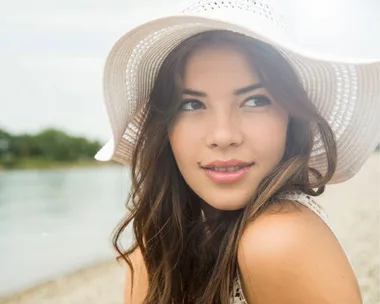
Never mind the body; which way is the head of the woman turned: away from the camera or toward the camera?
toward the camera

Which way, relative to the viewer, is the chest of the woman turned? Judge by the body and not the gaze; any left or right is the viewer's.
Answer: facing the viewer and to the left of the viewer
